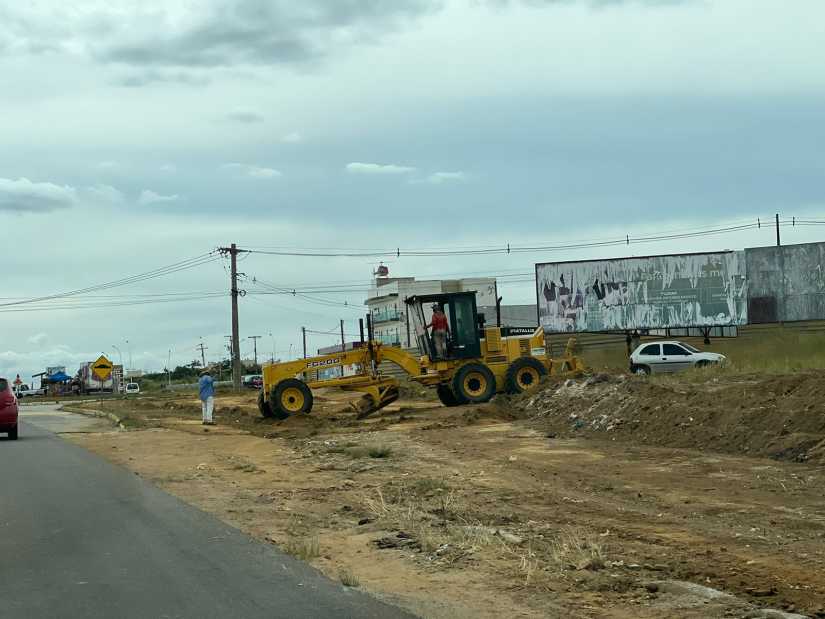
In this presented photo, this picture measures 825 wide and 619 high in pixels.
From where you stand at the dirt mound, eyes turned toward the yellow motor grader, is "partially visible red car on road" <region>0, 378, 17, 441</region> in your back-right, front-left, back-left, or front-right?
front-left

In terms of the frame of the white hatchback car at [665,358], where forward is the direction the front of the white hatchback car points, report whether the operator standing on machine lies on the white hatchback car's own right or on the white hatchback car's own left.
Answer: on the white hatchback car's own right

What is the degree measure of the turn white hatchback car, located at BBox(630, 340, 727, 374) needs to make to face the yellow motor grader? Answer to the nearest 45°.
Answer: approximately 135° to its right

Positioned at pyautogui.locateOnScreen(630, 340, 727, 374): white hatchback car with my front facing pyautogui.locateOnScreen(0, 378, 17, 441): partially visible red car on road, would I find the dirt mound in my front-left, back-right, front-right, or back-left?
front-left

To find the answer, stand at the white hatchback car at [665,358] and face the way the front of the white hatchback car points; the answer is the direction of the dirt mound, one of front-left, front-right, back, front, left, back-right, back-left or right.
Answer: right

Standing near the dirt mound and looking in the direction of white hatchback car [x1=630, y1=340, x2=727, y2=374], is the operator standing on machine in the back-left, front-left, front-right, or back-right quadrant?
front-left

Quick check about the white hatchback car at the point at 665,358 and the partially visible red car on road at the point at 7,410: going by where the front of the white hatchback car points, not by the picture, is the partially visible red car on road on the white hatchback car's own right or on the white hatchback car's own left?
on the white hatchback car's own right

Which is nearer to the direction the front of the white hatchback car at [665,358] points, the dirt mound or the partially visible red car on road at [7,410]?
the dirt mound

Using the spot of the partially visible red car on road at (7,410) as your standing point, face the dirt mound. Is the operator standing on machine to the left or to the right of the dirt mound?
left

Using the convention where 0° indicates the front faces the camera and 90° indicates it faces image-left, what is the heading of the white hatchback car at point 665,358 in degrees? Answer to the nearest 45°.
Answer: approximately 270°
